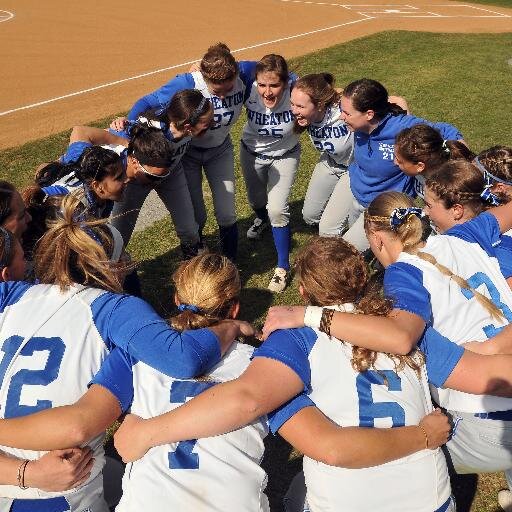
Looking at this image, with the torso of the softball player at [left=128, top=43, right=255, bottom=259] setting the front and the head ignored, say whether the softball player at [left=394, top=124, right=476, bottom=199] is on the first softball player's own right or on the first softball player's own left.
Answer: on the first softball player's own left

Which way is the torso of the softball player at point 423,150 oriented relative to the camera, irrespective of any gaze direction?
to the viewer's left

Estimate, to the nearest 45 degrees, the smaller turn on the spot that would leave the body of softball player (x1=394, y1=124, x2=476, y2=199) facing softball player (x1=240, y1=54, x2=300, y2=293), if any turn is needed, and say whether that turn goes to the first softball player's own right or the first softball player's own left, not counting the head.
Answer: approximately 45° to the first softball player's own right

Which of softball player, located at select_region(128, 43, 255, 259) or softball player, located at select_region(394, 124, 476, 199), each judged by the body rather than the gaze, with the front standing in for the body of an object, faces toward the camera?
softball player, located at select_region(128, 43, 255, 259)

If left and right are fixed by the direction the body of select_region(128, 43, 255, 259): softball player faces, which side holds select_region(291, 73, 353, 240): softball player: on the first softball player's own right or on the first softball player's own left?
on the first softball player's own left

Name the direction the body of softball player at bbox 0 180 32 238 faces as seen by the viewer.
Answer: to the viewer's right

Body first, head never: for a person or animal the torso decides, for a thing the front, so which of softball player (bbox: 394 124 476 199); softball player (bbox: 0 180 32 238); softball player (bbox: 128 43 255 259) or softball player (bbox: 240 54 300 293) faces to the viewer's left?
softball player (bbox: 394 124 476 199)

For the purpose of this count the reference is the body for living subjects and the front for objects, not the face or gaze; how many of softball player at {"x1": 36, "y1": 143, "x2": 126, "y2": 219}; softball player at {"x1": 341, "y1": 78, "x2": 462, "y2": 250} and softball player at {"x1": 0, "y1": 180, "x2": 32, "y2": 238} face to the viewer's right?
2

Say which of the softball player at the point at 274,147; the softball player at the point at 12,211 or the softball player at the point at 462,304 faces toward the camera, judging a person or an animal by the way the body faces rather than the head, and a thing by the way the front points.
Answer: the softball player at the point at 274,147

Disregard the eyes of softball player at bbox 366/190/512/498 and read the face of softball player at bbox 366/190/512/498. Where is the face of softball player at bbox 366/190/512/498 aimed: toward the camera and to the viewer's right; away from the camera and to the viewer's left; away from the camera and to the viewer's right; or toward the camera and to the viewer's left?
away from the camera and to the viewer's left

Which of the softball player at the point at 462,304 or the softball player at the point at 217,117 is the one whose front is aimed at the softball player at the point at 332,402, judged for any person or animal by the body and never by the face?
the softball player at the point at 217,117

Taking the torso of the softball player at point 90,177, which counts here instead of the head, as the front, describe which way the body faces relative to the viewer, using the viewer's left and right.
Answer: facing to the right of the viewer

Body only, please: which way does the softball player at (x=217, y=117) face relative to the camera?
toward the camera

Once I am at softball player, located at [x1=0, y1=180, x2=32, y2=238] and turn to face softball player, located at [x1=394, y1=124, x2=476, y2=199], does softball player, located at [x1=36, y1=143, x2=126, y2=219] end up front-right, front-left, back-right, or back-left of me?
front-left

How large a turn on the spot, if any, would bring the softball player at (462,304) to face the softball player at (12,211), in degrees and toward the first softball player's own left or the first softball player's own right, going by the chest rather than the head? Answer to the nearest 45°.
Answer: approximately 45° to the first softball player's own left

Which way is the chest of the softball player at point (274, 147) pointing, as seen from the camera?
toward the camera

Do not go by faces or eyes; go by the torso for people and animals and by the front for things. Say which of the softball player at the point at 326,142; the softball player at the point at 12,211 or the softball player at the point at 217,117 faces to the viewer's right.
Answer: the softball player at the point at 12,211
